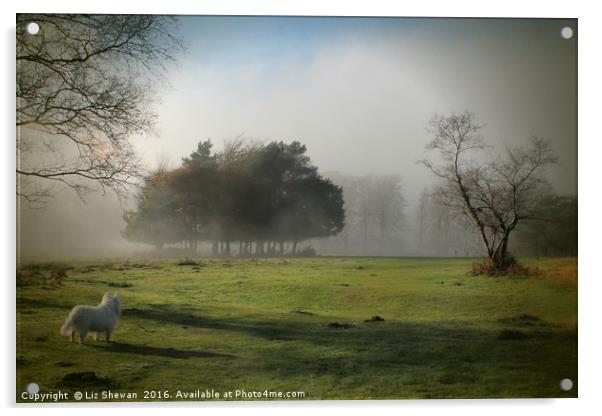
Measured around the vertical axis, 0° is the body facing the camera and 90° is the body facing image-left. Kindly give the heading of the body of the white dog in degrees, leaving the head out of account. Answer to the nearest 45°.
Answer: approximately 270°

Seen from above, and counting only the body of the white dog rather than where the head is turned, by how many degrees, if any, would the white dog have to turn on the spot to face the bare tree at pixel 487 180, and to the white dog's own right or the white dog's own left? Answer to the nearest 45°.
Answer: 0° — it already faces it
